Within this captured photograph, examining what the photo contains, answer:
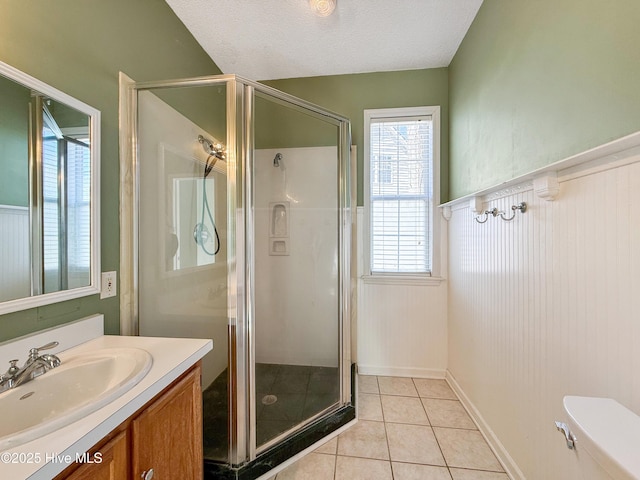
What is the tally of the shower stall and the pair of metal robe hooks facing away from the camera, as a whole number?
0

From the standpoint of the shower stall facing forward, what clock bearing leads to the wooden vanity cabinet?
The wooden vanity cabinet is roughly at 2 o'clock from the shower stall.

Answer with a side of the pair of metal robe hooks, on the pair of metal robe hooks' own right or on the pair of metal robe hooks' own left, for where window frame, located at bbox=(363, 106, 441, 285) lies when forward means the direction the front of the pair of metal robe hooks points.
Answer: on the pair of metal robe hooks' own right

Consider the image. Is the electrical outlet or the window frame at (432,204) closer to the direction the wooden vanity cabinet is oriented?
the window frame

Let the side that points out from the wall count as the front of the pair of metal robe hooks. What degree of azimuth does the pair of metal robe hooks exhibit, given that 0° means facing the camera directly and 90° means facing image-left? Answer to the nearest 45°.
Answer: approximately 45°

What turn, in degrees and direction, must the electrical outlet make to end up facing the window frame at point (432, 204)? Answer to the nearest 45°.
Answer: approximately 45° to its left

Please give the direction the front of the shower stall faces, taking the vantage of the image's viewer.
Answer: facing the viewer and to the right of the viewer
